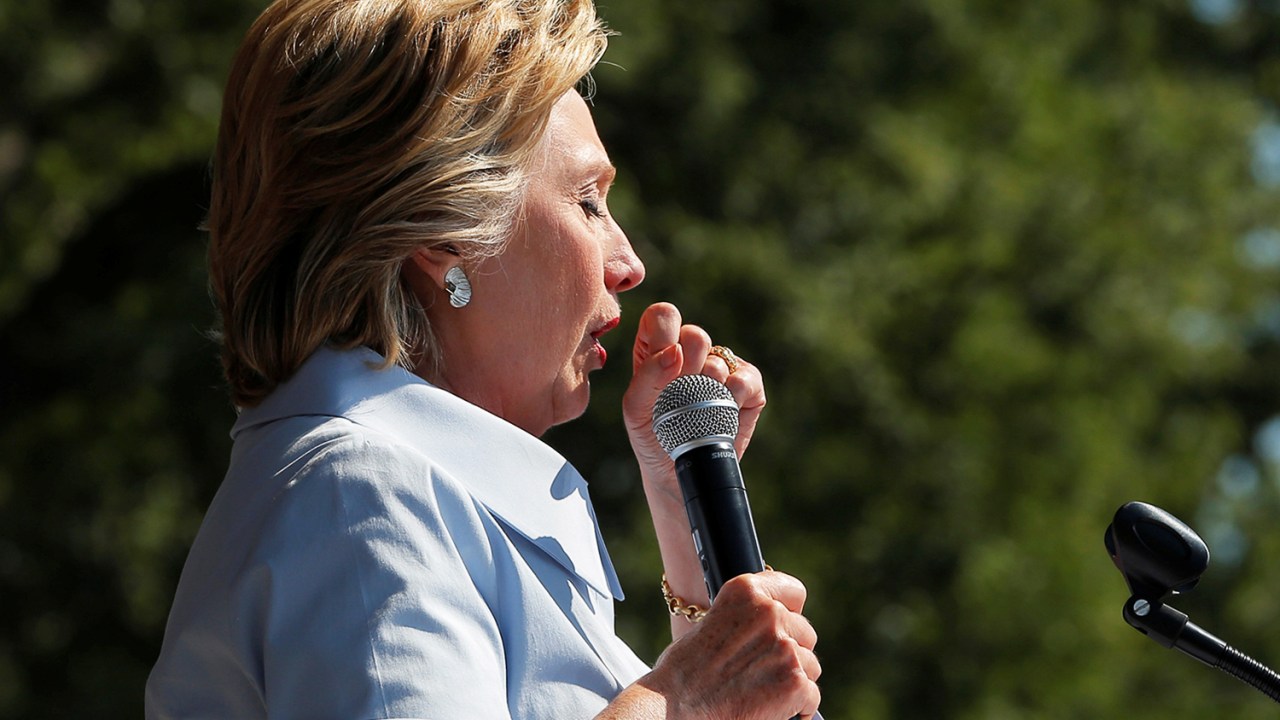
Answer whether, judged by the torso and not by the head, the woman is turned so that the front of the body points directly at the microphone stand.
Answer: yes

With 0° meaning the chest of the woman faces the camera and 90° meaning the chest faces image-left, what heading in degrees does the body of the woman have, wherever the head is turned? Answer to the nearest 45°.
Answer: approximately 270°

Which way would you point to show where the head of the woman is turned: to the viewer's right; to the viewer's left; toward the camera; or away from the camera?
to the viewer's right
